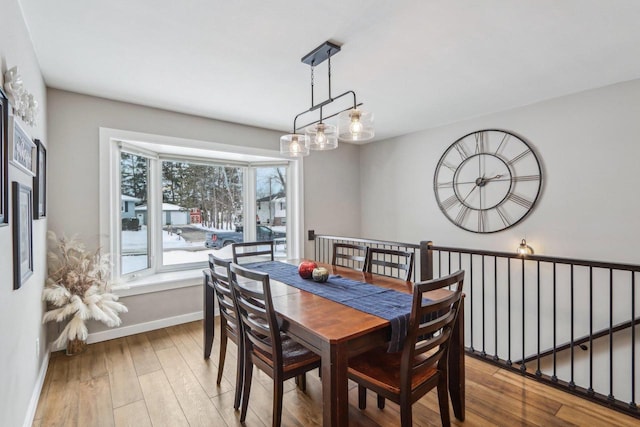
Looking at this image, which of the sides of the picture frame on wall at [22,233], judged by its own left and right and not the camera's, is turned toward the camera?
right

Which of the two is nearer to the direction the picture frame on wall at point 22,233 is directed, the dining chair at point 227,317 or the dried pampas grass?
the dining chair

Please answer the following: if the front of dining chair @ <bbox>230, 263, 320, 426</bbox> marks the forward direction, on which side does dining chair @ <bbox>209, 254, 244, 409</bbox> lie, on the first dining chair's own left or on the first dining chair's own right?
on the first dining chair's own left

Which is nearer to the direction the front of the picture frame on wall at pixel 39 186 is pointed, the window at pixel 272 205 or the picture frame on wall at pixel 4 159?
the window

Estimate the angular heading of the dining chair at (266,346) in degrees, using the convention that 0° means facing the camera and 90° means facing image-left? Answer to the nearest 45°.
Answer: approximately 225°

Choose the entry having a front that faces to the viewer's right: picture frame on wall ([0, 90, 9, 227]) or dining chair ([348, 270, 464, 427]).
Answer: the picture frame on wall

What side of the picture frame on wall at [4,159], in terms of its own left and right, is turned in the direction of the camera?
right

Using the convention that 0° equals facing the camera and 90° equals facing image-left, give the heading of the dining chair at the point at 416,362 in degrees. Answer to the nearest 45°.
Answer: approximately 135°

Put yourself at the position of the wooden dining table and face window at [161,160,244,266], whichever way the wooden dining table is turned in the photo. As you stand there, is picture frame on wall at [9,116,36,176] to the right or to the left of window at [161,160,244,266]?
left

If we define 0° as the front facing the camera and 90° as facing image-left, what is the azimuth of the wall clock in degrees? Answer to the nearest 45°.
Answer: approximately 45°

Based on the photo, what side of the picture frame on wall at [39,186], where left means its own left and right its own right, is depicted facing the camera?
right
